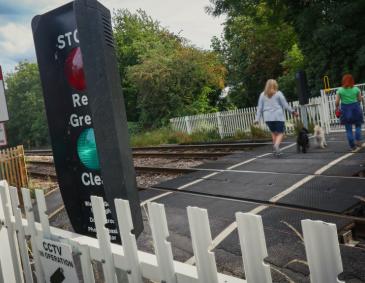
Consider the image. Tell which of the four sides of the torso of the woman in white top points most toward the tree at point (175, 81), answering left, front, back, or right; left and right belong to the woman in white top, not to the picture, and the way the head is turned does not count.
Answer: front

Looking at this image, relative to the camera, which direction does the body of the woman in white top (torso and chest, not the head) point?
away from the camera

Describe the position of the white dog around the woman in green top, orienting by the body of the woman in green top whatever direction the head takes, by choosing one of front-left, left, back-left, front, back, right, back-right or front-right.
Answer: front-left

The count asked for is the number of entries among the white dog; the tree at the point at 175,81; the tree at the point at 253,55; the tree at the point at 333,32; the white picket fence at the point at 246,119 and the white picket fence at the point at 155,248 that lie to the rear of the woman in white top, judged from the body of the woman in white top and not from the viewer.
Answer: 1

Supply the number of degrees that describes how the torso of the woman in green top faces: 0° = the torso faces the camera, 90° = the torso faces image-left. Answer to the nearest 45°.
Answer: approximately 180°

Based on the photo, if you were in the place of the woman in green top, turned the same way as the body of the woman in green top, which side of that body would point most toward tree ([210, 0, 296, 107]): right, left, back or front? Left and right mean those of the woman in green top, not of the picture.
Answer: front

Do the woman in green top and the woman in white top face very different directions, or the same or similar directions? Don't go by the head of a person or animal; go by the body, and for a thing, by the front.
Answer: same or similar directions

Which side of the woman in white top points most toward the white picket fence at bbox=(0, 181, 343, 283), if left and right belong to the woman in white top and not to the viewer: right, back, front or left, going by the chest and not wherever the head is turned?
back

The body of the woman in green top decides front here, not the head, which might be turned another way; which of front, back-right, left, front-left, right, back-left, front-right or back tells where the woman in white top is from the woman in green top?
left
